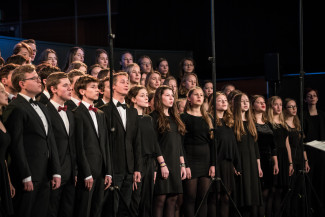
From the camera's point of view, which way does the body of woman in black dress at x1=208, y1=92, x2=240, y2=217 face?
toward the camera

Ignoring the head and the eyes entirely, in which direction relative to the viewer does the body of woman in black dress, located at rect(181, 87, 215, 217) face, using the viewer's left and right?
facing the viewer

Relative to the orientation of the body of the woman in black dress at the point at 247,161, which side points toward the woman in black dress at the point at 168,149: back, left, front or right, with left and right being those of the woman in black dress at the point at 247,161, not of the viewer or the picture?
right

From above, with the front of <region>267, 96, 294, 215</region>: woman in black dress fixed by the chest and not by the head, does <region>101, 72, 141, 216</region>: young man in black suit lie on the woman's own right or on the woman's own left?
on the woman's own right

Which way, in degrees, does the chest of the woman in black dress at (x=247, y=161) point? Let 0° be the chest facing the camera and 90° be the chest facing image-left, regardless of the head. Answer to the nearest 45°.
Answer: approximately 315°

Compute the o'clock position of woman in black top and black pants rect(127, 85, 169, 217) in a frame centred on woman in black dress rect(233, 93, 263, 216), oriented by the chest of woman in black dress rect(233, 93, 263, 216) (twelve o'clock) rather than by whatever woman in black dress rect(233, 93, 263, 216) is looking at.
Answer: woman in black top and black pants rect(127, 85, 169, 217) is roughly at 3 o'clock from woman in black dress rect(233, 93, 263, 216).

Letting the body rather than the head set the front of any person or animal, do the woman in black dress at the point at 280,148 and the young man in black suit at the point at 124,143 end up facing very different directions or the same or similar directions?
same or similar directions

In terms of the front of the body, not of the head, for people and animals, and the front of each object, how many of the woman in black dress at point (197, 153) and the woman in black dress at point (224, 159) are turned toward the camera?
2

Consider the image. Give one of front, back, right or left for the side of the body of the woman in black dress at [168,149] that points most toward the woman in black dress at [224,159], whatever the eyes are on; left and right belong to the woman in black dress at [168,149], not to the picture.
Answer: left

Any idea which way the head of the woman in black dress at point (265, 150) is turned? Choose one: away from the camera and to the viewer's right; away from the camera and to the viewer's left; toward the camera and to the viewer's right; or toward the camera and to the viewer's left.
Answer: toward the camera and to the viewer's right

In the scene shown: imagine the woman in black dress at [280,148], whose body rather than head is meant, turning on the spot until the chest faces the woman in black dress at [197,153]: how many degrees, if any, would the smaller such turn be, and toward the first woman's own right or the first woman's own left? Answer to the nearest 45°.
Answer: approximately 90° to the first woman's own right

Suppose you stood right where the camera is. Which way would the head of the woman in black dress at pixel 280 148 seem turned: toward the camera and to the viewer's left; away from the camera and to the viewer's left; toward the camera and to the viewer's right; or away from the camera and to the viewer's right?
toward the camera and to the viewer's right

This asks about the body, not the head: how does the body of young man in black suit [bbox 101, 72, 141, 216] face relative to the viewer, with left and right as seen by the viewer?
facing the viewer and to the right of the viewer

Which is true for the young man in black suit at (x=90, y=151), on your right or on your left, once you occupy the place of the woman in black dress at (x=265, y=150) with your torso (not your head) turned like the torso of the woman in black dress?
on your right
